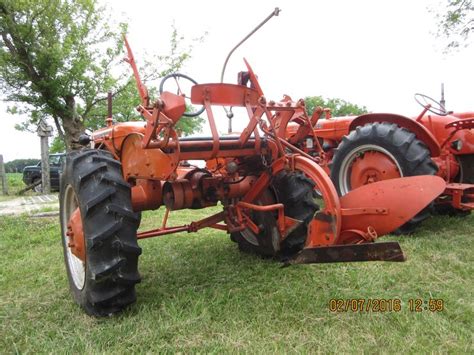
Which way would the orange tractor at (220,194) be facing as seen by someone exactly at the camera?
facing away from the viewer and to the left of the viewer

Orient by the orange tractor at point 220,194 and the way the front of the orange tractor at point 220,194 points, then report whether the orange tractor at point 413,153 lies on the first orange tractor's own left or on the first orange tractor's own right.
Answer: on the first orange tractor's own right

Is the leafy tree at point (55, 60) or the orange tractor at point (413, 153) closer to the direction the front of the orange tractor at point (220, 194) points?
the leafy tree
